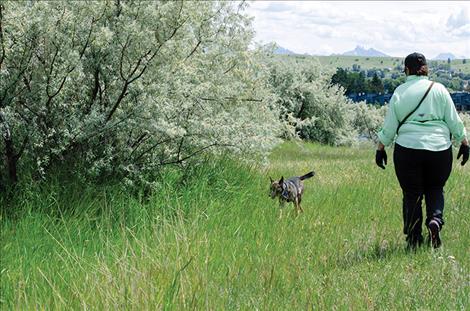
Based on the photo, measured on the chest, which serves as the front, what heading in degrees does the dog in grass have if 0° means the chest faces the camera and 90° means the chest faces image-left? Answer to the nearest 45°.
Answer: approximately 45°

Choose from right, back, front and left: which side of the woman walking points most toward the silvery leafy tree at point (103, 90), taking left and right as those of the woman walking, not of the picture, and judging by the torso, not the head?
left

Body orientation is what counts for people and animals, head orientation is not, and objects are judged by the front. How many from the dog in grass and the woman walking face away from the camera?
1

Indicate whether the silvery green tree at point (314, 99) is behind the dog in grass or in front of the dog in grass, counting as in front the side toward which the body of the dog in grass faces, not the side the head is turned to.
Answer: behind

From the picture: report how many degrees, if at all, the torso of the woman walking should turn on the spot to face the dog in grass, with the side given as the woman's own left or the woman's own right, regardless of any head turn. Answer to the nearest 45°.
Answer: approximately 45° to the woman's own left

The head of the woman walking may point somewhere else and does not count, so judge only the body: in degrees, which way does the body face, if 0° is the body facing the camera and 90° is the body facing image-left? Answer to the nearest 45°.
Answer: approximately 180°

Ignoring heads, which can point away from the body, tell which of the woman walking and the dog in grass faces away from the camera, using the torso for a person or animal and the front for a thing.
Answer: the woman walking

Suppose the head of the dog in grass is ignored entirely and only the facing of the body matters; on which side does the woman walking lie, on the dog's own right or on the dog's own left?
on the dog's own left
